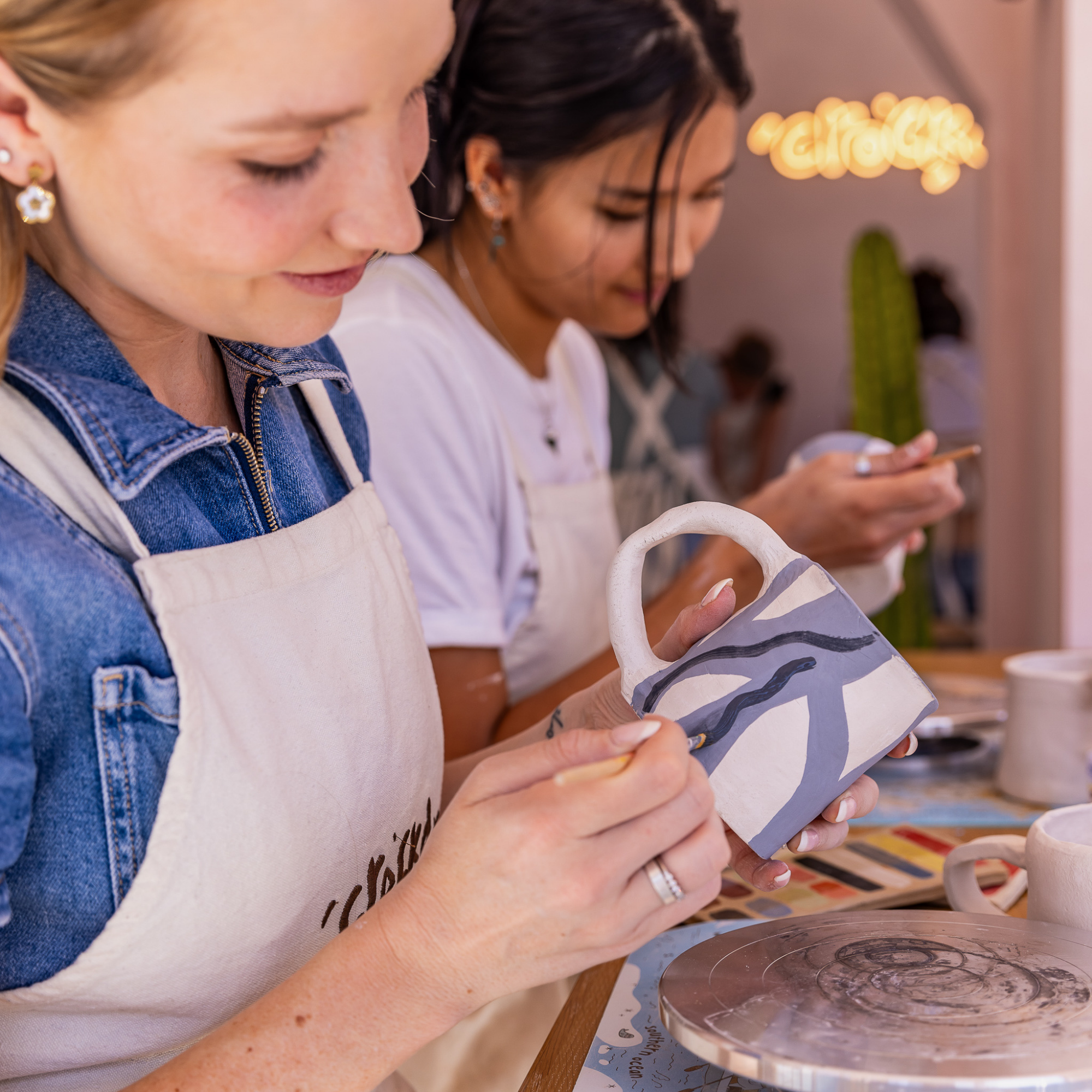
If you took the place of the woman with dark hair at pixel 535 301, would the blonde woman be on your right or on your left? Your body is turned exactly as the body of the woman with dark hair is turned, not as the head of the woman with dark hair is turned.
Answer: on your right

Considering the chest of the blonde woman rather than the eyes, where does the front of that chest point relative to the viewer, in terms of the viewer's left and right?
facing the viewer and to the right of the viewer

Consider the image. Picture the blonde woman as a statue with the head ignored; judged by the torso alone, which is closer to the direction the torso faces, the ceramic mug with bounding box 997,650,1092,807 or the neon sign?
the ceramic mug

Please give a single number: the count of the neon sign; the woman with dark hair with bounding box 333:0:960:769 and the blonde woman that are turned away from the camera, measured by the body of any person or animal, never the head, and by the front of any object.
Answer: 0

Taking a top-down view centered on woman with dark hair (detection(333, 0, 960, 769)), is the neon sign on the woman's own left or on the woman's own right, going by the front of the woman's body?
on the woman's own left

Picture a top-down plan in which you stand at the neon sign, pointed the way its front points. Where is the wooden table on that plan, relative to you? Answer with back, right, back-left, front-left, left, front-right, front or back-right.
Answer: front

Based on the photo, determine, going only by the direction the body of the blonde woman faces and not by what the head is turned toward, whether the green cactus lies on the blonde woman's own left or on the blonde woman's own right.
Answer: on the blonde woman's own left

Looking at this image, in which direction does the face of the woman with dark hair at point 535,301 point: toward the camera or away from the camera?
toward the camera

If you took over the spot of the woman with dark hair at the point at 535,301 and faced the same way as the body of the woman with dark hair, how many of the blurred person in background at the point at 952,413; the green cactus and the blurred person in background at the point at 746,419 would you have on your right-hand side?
0

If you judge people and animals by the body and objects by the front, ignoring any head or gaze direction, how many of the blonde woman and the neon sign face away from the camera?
0

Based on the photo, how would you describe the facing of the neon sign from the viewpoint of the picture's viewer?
facing the viewer

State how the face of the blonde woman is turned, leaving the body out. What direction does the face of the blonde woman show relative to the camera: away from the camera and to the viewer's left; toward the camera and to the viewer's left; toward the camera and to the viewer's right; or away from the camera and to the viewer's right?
toward the camera and to the viewer's right

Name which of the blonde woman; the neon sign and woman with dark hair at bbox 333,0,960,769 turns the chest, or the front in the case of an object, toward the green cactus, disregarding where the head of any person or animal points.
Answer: the neon sign

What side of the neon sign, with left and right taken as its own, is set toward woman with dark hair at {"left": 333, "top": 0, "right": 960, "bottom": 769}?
front

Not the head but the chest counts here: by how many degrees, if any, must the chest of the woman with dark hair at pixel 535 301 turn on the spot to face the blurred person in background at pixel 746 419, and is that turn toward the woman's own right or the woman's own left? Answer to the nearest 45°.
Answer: approximately 135° to the woman's own left

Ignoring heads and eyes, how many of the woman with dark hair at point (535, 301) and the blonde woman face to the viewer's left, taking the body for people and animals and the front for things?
0
